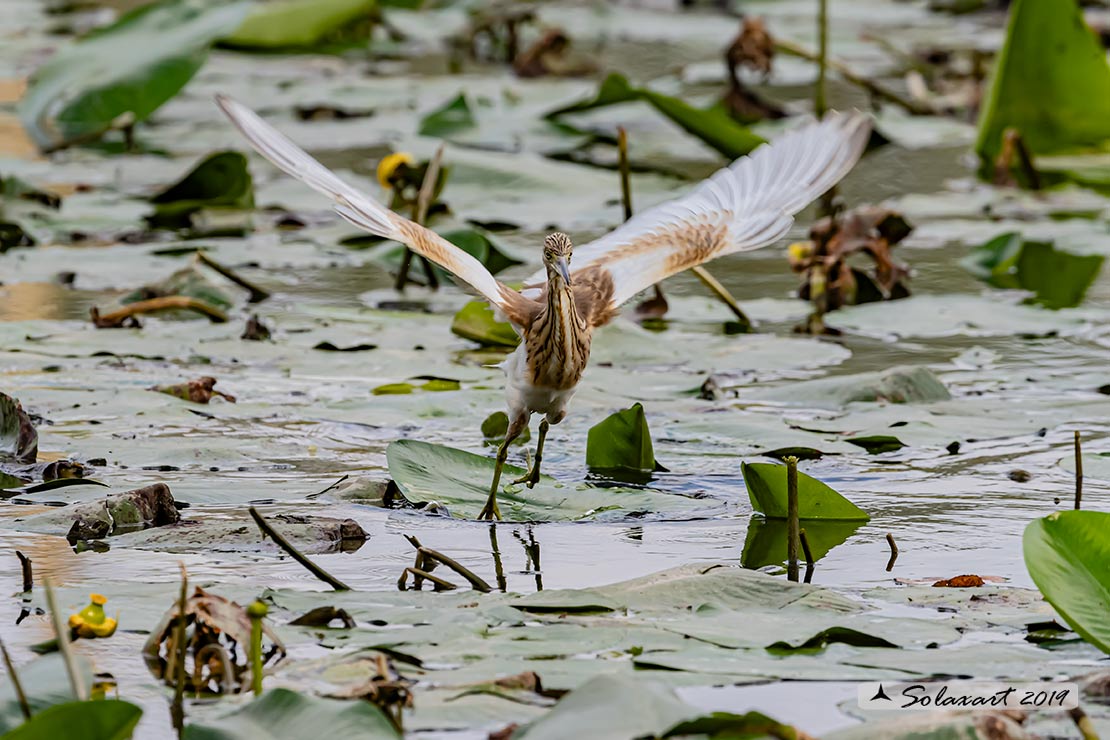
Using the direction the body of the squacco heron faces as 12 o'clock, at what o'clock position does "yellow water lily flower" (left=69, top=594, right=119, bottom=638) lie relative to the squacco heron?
The yellow water lily flower is roughly at 1 o'clock from the squacco heron.

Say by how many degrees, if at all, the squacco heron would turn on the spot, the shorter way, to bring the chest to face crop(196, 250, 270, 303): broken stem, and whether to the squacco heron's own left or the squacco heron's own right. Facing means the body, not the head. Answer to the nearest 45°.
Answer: approximately 135° to the squacco heron's own right

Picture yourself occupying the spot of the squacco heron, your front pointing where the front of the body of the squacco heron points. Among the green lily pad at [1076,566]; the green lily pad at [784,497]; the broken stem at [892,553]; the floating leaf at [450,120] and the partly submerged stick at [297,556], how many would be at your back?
1

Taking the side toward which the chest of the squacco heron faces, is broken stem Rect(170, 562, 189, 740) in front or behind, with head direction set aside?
in front

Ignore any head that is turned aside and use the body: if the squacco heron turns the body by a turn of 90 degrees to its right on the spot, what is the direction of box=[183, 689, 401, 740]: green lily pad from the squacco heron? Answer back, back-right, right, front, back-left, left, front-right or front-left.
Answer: left

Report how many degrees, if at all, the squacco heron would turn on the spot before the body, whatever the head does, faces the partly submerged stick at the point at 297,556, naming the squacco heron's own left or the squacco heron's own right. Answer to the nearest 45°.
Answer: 0° — it already faces it

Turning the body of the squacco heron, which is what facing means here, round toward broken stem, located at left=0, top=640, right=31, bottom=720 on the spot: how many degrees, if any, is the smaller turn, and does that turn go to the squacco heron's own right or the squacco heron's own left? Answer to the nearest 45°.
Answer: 0° — it already faces it

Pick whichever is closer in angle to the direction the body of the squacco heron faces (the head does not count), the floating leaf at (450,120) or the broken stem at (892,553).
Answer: the broken stem

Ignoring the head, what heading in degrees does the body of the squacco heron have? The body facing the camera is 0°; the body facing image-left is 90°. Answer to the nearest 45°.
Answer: approximately 0°

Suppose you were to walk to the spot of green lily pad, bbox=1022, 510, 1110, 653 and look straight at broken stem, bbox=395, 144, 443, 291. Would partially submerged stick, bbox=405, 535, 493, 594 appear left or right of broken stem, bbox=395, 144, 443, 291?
left

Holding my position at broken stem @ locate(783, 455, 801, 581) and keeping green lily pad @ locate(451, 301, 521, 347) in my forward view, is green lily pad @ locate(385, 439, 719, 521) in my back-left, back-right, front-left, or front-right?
front-left

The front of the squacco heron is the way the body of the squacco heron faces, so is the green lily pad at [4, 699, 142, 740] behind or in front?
in front

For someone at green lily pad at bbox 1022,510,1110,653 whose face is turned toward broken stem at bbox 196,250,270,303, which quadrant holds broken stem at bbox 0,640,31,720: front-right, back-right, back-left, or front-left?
front-left

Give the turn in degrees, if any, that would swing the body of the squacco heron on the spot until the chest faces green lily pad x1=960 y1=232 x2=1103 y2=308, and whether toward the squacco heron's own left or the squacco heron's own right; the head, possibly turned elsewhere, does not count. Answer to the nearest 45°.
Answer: approximately 135° to the squacco heron's own left

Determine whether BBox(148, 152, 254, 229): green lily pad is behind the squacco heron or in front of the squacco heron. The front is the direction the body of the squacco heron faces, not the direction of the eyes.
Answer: behind

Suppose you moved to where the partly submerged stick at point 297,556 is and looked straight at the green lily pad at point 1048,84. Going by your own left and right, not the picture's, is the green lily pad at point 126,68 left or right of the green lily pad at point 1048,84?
left
